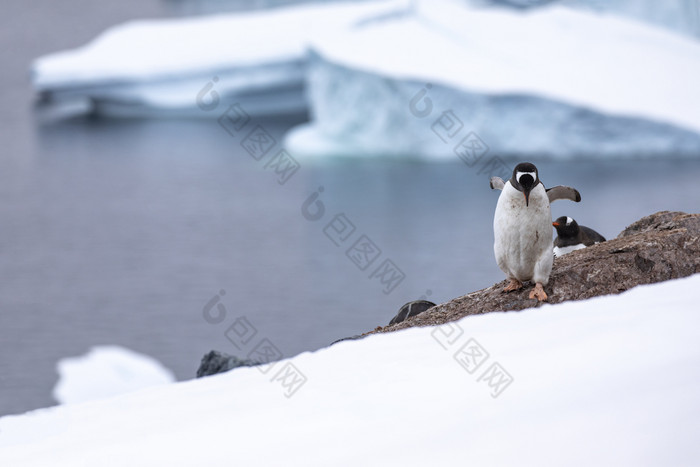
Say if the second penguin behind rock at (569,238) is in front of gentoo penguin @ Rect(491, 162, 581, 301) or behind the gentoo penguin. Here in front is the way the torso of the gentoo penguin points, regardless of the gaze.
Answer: behind

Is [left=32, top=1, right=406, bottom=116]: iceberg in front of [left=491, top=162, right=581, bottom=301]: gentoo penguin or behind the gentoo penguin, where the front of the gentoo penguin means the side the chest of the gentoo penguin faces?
behind

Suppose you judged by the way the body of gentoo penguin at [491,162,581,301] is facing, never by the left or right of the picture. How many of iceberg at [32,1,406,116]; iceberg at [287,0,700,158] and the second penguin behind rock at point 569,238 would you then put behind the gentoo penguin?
3

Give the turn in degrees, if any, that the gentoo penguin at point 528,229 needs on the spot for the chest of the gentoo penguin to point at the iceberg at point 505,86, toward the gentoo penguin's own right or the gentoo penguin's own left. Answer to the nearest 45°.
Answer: approximately 180°

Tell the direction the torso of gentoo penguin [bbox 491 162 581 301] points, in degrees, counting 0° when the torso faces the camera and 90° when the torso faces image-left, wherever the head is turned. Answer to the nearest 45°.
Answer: approximately 0°
